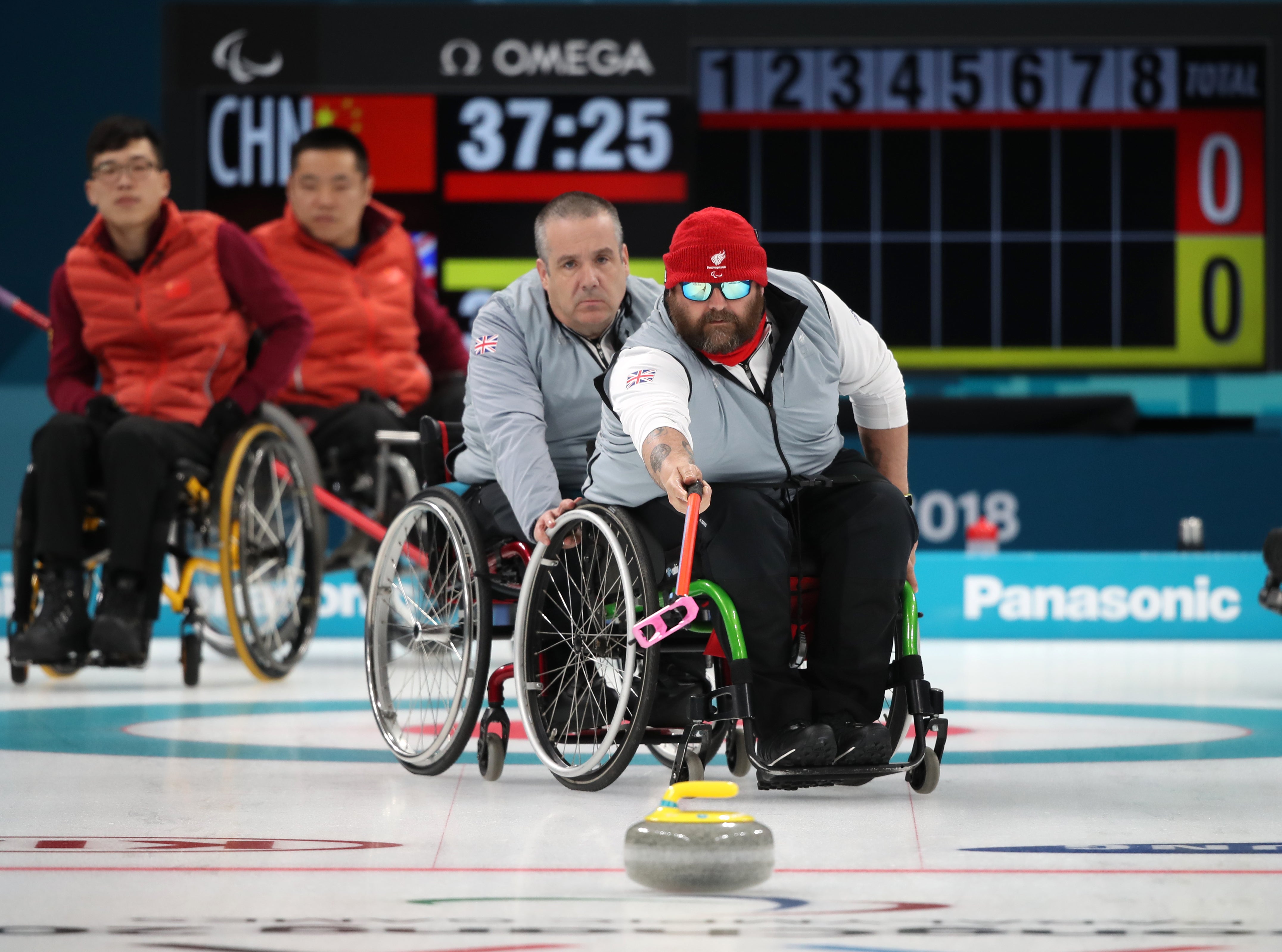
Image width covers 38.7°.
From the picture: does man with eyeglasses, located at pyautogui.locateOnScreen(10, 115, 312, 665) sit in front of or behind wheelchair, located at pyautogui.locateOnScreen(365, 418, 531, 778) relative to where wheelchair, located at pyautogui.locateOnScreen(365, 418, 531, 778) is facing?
behind

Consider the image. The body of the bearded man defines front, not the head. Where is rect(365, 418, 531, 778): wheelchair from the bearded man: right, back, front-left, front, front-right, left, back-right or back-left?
back-right

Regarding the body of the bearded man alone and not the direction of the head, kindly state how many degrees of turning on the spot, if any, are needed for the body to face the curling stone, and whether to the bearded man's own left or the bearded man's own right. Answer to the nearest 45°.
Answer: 0° — they already face it

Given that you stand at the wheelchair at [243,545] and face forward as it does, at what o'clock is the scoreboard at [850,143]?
The scoreboard is roughly at 6 o'clock from the wheelchair.

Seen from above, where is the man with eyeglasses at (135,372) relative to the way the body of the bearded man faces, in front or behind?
behind

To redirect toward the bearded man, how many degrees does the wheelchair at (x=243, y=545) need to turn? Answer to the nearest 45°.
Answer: approximately 45° to its left

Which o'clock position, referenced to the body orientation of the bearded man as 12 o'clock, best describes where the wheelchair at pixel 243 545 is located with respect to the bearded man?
The wheelchair is roughly at 5 o'clock from the bearded man.

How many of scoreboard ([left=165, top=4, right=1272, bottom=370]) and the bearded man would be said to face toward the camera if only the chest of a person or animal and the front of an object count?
2
